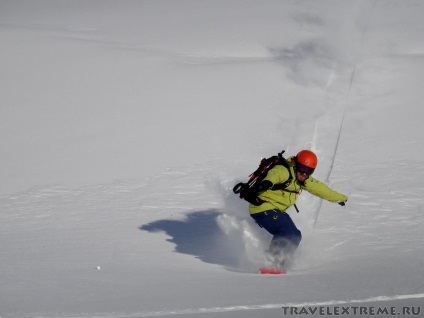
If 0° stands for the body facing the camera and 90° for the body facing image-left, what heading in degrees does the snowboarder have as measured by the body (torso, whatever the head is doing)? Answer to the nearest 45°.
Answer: approximately 315°
